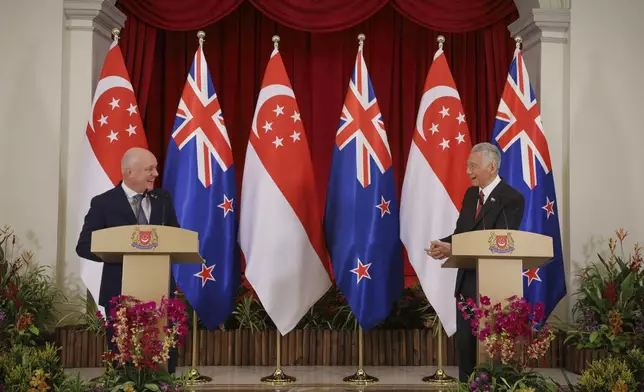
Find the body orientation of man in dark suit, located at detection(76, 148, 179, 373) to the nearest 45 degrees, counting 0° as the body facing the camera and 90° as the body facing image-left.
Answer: approximately 315°

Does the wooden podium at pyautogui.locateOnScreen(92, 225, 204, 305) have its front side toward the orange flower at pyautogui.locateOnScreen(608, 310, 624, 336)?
no

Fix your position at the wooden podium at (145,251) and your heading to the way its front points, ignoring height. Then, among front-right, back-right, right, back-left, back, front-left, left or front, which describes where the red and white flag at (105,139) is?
back

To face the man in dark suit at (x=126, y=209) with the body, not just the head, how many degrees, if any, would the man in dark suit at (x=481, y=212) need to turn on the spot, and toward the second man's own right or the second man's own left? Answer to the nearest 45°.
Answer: approximately 45° to the second man's own right

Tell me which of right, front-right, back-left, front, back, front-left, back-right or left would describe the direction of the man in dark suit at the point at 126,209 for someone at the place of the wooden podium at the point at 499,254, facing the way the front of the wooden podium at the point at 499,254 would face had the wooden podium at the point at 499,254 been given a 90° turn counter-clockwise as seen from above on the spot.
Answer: back

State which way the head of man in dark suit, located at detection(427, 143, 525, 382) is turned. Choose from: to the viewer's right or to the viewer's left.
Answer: to the viewer's left

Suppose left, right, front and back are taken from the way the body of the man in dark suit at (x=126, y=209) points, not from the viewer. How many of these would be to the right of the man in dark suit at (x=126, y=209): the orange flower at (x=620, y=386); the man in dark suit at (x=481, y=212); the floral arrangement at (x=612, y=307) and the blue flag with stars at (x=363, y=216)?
0

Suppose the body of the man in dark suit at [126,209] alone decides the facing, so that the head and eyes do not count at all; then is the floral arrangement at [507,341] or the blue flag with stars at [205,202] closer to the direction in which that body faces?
the floral arrangement

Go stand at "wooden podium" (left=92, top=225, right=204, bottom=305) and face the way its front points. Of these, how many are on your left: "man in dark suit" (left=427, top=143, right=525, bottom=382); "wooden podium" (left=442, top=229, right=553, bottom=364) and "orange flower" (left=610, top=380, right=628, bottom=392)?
3

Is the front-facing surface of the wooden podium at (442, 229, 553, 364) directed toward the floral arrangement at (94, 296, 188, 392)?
no

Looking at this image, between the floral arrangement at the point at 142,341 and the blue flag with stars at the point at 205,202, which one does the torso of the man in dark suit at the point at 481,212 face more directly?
the floral arrangement

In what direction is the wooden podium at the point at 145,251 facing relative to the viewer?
toward the camera

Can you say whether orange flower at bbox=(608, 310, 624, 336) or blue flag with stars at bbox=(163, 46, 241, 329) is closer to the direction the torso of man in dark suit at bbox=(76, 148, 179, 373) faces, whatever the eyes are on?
the orange flower

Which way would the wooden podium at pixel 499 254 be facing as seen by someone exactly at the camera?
facing the viewer

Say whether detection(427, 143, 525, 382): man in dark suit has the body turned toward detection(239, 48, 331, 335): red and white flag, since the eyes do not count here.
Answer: no
